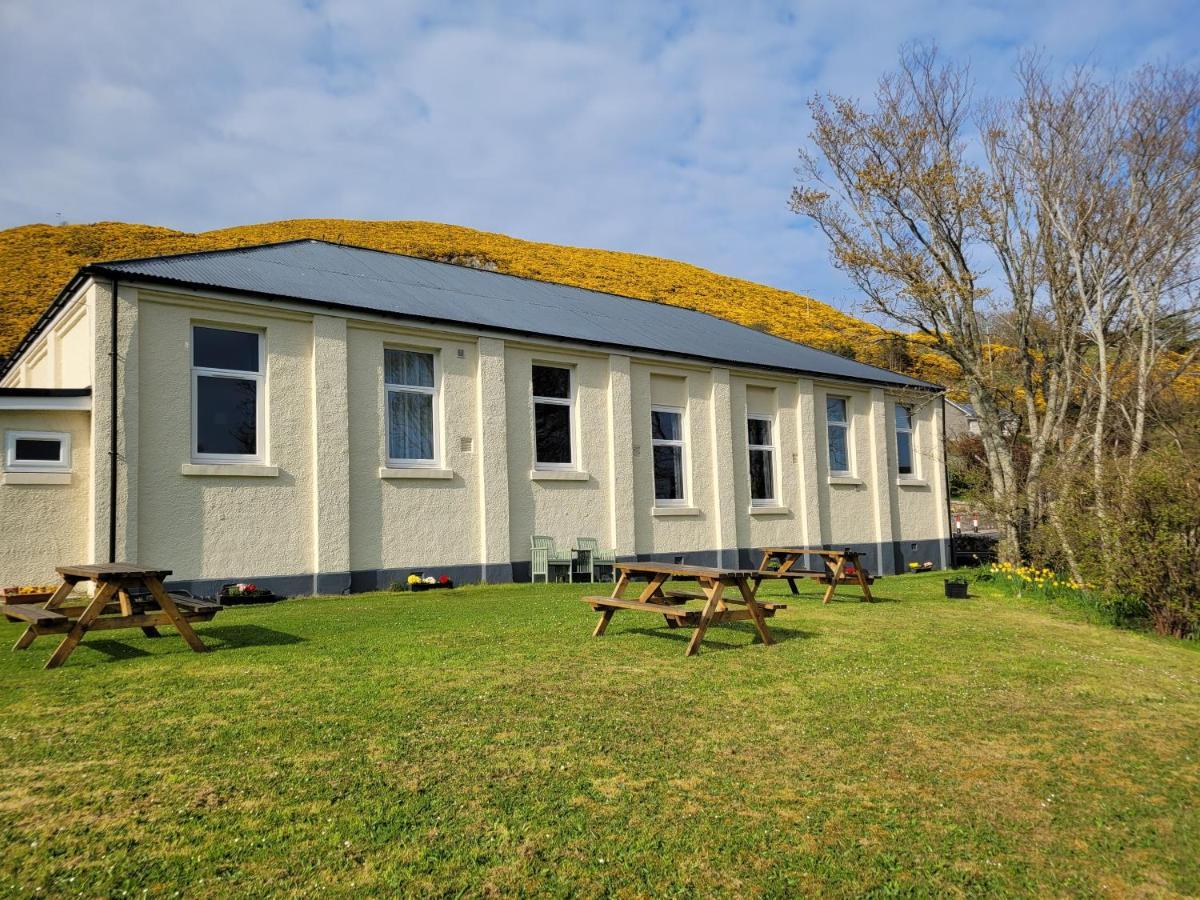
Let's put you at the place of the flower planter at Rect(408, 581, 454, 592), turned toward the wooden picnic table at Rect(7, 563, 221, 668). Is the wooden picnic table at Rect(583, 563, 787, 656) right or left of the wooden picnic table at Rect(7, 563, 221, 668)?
left

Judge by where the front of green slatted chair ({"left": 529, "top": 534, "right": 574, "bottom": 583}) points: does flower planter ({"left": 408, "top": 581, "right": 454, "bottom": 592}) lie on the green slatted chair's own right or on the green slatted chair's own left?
on the green slatted chair's own right

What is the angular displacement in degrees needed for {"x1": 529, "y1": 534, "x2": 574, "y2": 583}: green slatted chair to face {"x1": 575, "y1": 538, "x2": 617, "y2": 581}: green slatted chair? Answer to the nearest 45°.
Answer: approximately 90° to its left

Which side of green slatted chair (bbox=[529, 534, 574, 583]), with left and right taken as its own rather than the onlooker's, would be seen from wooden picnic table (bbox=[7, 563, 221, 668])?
right

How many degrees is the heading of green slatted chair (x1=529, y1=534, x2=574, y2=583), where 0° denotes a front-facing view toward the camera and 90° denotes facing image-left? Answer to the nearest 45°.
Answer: approximately 315°
